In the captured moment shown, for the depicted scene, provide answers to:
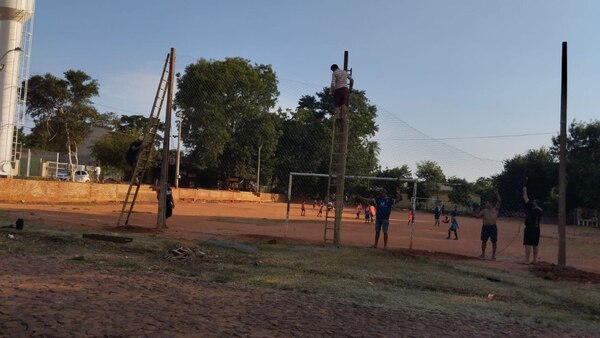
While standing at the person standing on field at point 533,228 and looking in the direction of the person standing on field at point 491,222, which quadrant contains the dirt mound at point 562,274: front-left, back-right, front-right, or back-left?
back-left

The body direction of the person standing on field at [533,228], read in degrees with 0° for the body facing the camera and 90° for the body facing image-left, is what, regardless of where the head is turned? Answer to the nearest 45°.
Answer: approximately 135°

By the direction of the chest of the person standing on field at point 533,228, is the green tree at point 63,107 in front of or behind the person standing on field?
in front

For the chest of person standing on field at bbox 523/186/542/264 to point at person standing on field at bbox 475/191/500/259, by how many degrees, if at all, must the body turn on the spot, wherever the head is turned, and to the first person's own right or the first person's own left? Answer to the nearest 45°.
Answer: approximately 45° to the first person's own left

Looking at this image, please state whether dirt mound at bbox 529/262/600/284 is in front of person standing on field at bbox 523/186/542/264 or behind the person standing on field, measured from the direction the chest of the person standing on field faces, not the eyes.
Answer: behind

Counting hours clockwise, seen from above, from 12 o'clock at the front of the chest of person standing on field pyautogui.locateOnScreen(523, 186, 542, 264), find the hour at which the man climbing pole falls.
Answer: The man climbing pole is roughly at 10 o'clock from the person standing on field.

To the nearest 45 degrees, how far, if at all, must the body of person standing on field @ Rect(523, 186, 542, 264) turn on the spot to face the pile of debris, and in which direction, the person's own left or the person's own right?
approximately 90° to the person's own left

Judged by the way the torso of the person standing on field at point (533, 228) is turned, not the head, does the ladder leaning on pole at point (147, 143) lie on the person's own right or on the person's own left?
on the person's own left
